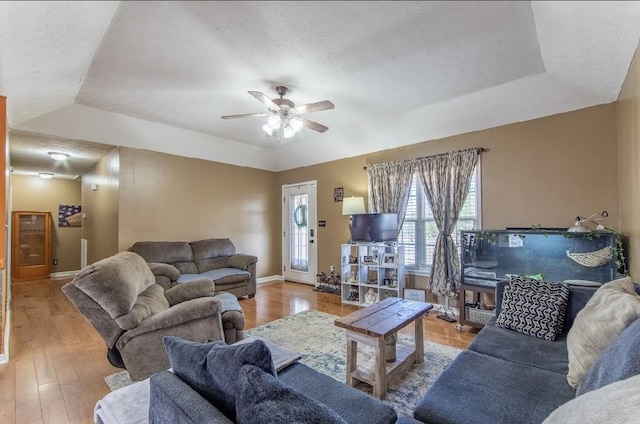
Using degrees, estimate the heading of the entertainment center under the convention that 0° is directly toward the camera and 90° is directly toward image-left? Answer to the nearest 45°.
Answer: approximately 45°

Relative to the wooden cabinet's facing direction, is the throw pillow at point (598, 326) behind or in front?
in front

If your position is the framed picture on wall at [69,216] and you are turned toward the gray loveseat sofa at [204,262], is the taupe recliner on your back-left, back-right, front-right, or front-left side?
front-right

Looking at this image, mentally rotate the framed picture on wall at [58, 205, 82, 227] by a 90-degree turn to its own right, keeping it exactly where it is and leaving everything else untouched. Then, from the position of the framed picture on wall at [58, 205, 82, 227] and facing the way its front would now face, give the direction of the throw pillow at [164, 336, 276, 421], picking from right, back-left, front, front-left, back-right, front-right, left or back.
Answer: left

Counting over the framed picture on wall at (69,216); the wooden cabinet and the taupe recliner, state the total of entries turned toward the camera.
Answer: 2

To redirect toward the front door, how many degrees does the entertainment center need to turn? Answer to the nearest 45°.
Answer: approximately 90° to its right

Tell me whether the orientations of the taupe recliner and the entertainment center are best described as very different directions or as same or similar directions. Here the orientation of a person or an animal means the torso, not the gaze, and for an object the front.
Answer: very different directions

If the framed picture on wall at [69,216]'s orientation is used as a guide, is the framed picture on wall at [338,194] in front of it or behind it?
in front

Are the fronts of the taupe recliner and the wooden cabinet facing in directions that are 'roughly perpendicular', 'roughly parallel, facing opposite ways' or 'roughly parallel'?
roughly perpendicular

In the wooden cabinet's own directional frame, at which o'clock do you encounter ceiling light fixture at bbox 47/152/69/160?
The ceiling light fixture is roughly at 12 o'clock from the wooden cabinet.

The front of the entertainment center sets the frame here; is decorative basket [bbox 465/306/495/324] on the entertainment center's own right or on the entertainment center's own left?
on the entertainment center's own left

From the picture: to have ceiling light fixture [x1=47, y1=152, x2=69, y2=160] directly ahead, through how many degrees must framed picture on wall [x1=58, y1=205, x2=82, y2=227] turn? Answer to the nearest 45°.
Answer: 0° — it already faces it

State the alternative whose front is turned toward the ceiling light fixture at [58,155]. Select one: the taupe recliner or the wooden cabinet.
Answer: the wooden cabinet

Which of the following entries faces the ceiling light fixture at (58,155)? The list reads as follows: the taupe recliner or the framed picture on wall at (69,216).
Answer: the framed picture on wall

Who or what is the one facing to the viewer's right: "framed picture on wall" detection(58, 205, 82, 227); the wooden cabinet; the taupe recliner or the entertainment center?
the taupe recliner

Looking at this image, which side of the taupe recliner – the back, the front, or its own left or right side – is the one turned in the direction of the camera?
right

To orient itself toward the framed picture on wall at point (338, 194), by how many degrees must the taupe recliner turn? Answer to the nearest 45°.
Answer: approximately 45° to its left

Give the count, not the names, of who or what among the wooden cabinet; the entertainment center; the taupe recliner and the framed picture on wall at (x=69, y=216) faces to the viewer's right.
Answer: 1

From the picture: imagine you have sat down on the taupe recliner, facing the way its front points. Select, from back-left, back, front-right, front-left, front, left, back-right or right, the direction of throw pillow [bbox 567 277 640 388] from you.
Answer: front-right
